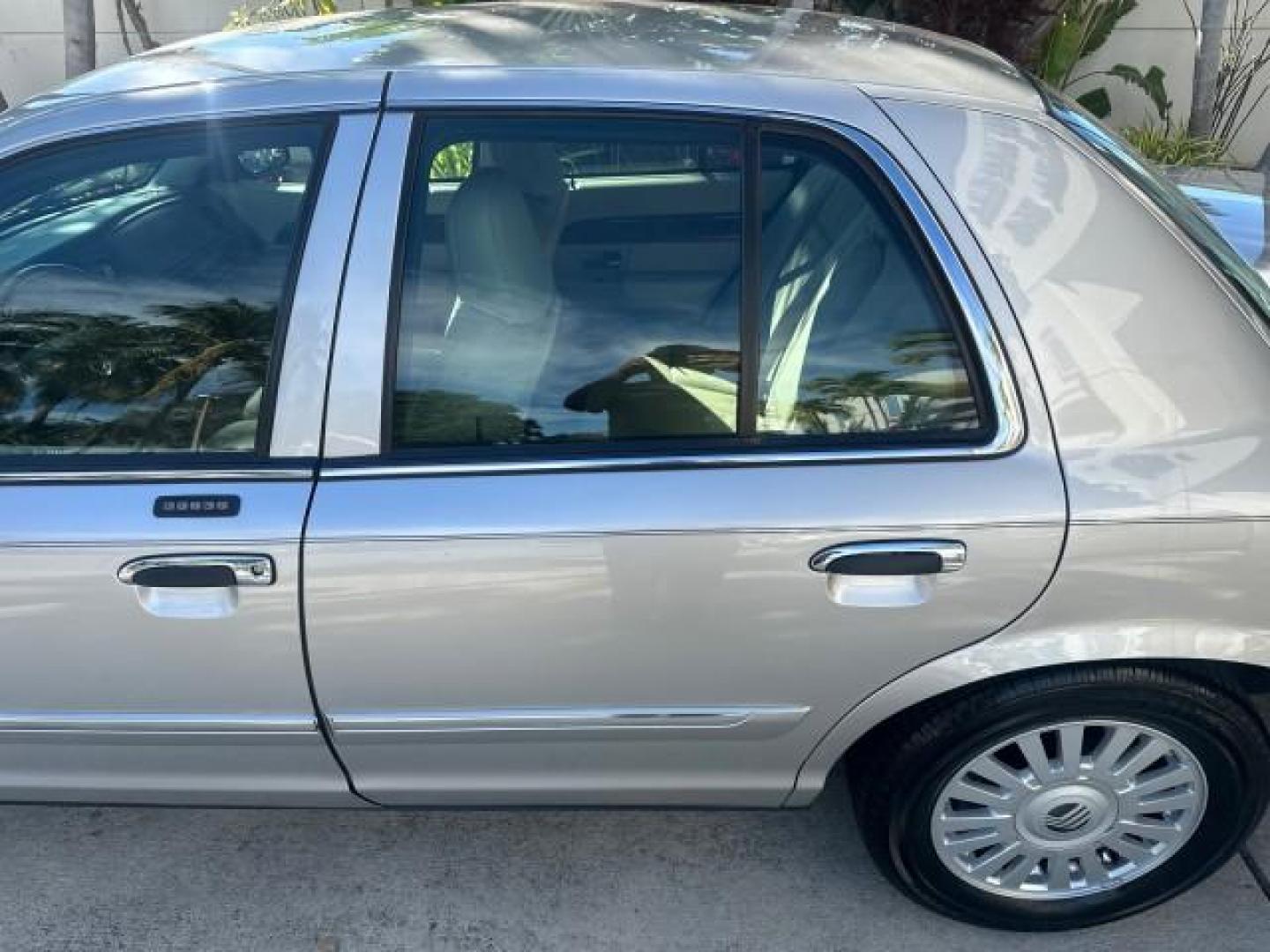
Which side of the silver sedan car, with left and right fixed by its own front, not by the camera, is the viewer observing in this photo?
left
